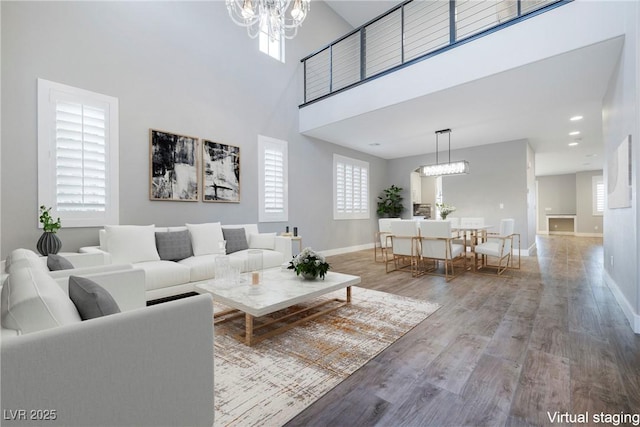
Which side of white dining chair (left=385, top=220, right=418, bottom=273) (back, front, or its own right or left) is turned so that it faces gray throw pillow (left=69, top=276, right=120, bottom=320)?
back

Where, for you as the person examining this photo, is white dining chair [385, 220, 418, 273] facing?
facing away from the viewer

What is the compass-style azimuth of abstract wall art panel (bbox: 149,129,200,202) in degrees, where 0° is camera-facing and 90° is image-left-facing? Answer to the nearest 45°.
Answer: approximately 315°

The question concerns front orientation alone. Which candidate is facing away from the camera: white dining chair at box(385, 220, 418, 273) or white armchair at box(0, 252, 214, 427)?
the white dining chair

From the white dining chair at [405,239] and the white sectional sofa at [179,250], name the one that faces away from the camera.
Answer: the white dining chair

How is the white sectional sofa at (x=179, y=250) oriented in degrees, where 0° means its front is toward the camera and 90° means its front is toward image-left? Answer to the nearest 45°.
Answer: approximately 315°

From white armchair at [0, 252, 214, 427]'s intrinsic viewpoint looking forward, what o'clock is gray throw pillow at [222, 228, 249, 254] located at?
The gray throw pillow is roughly at 10 o'clock from the white armchair.

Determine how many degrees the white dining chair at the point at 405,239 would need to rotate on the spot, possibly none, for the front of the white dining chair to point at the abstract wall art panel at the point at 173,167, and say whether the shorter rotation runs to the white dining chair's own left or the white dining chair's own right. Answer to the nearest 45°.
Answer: approximately 135° to the white dining chair's own left

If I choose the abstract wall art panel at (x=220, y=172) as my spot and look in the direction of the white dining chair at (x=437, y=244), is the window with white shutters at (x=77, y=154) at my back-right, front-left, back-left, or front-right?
back-right

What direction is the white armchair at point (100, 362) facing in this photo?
to the viewer's right

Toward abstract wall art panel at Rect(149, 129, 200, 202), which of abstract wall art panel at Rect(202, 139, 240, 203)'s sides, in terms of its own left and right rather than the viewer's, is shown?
right

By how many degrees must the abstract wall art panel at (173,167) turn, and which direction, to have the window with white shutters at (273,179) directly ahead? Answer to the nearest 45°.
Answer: approximately 45° to its left
